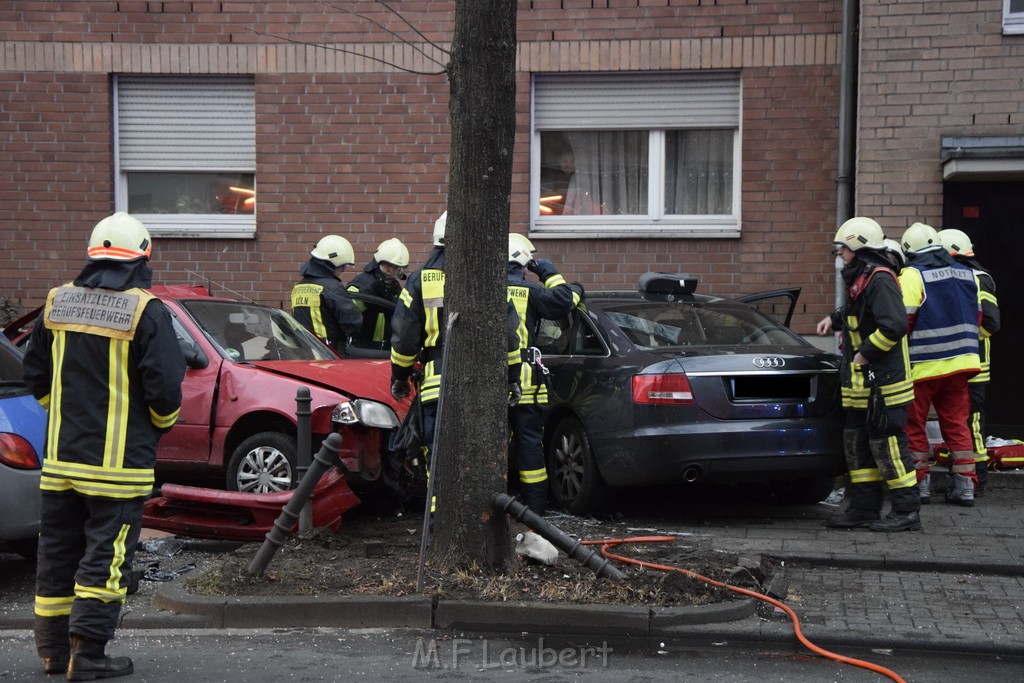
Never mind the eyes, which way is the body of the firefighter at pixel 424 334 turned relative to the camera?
away from the camera

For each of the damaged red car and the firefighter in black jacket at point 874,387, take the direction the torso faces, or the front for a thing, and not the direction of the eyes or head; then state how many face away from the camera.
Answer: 0

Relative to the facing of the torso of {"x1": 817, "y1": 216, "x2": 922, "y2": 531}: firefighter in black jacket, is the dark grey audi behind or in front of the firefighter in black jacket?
in front

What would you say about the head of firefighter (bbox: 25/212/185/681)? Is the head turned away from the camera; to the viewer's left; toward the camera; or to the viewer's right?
away from the camera

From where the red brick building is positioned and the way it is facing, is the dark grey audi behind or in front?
in front

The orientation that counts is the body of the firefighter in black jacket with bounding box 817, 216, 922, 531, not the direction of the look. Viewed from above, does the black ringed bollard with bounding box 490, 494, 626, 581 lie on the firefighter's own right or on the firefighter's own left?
on the firefighter's own left

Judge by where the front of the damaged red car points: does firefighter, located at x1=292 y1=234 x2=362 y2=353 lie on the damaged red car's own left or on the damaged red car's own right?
on the damaged red car's own left

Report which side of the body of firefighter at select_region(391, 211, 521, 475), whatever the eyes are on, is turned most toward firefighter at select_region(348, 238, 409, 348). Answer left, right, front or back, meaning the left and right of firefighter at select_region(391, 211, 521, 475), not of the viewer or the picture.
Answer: front

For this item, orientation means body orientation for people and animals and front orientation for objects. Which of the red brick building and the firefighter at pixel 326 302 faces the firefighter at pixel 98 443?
the red brick building

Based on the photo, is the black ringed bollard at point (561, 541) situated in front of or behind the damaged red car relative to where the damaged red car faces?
in front

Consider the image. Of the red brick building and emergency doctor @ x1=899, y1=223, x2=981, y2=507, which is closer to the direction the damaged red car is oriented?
the emergency doctor

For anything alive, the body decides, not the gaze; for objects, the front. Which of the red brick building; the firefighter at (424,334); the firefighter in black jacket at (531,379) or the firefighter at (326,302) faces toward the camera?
the red brick building

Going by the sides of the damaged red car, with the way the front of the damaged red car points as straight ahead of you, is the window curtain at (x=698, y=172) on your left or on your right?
on your left

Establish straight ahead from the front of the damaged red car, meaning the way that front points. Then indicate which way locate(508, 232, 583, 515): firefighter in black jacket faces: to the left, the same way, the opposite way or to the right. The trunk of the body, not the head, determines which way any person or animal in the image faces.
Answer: to the left

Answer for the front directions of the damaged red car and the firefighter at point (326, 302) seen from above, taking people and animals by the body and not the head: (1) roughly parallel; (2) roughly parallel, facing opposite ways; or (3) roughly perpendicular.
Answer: roughly perpendicular

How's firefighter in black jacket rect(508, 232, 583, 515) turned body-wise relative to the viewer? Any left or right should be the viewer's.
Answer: facing away from the viewer and to the right of the viewer

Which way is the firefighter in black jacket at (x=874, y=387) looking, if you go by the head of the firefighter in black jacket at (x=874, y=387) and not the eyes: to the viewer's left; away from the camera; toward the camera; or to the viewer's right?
to the viewer's left

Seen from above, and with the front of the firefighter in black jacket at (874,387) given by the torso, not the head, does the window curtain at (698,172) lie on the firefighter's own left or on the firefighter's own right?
on the firefighter's own right
